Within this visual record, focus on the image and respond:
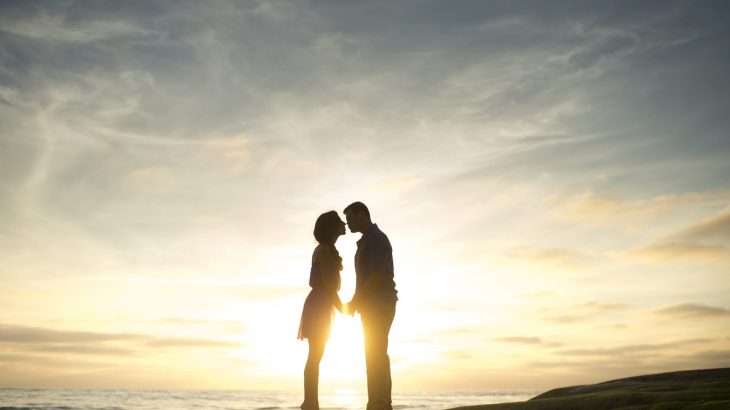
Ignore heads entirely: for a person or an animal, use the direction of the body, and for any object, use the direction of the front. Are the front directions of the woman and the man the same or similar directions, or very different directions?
very different directions

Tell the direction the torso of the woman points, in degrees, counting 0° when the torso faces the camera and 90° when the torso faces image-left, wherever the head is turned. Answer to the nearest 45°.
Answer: approximately 270°

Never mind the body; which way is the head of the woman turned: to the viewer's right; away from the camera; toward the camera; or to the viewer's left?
to the viewer's right

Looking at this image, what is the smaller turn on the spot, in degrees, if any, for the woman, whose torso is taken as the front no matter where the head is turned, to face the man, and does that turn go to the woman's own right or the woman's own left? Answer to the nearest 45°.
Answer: approximately 45° to the woman's own right

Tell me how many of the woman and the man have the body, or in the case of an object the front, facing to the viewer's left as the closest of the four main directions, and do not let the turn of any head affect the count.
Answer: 1

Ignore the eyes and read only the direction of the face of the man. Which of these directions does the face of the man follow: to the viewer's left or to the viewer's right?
to the viewer's left

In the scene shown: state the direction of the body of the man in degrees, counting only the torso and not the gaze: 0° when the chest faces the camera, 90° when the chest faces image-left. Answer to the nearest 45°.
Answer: approximately 90°
